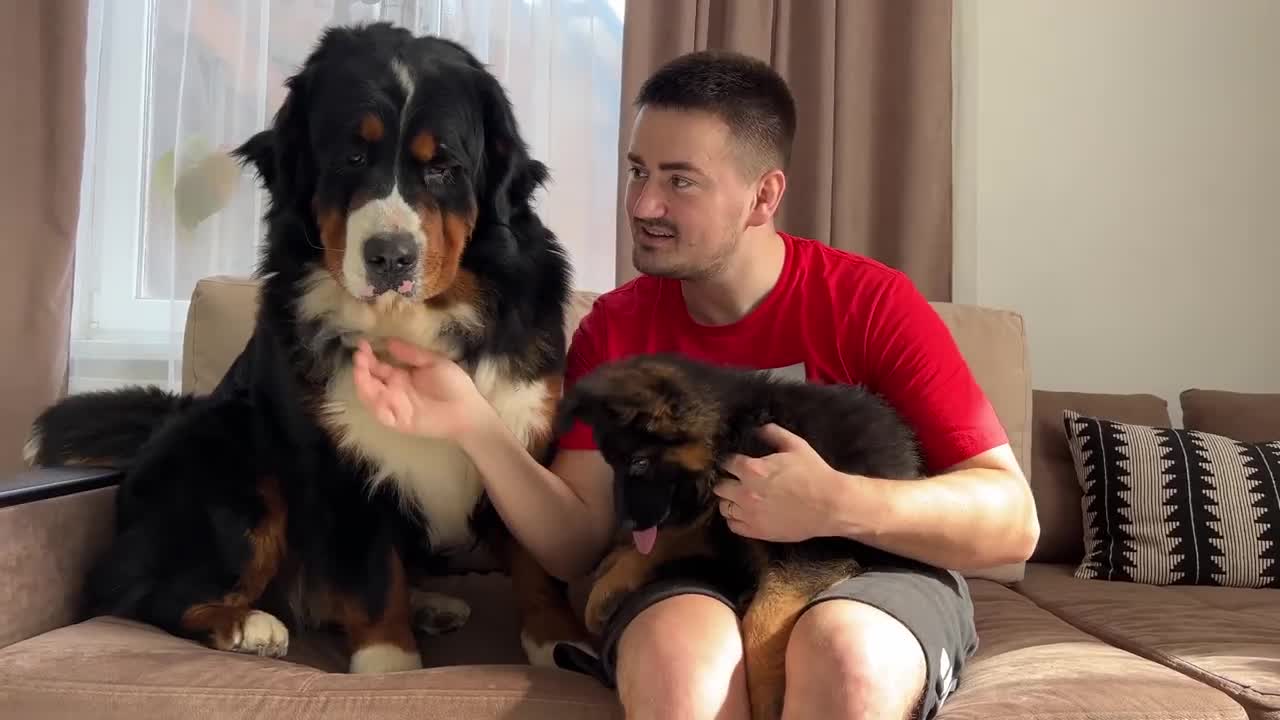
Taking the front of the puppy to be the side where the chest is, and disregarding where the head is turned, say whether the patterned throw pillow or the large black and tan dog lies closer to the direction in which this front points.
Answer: the large black and tan dog

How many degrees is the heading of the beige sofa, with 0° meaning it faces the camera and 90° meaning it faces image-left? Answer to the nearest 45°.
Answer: approximately 0°
